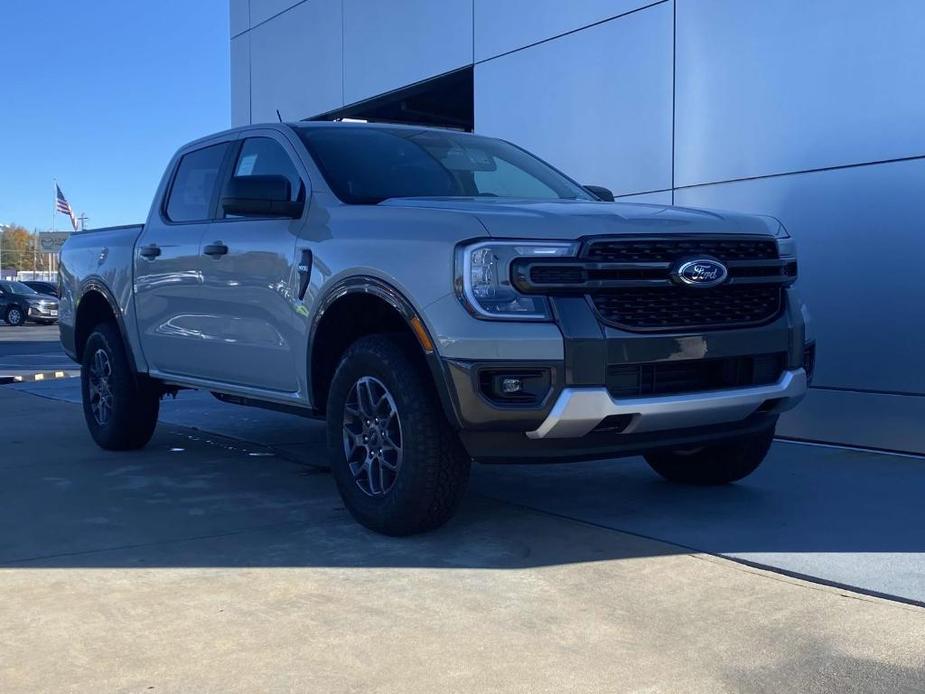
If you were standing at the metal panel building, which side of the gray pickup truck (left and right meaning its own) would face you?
left

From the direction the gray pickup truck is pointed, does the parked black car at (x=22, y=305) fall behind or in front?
behind

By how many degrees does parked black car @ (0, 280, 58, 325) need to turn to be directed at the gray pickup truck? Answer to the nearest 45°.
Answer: approximately 45° to its right
